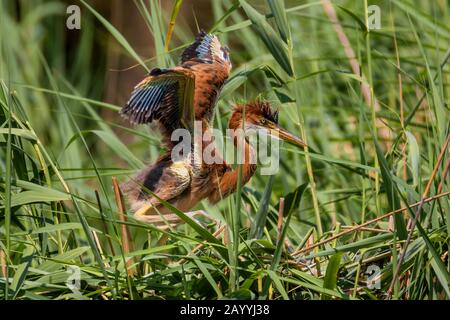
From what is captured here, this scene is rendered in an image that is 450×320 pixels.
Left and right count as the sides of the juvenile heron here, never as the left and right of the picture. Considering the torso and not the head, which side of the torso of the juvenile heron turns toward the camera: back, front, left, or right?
right
